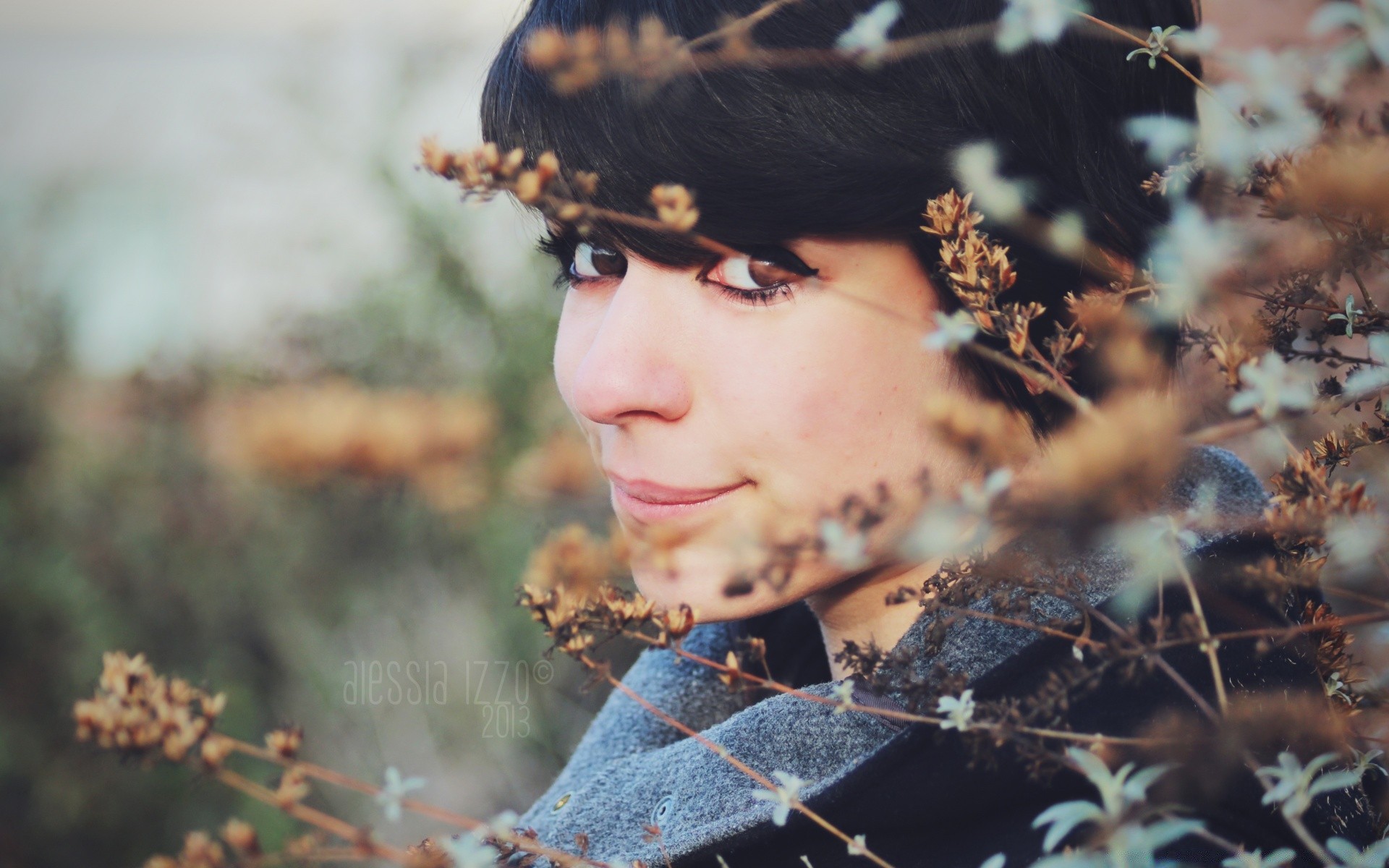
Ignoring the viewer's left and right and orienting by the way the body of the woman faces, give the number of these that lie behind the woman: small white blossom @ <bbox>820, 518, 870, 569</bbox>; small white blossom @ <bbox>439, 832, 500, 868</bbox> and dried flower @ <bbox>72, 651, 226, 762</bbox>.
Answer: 0

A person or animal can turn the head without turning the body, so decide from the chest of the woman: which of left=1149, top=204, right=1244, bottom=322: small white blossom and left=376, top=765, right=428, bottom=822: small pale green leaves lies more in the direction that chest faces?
the small pale green leaves

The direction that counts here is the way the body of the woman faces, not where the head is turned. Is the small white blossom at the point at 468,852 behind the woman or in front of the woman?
in front

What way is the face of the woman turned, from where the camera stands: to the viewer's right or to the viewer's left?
to the viewer's left

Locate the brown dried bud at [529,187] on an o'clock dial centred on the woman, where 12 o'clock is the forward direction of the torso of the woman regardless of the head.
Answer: The brown dried bud is roughly at 11 o'clock from the woman.
